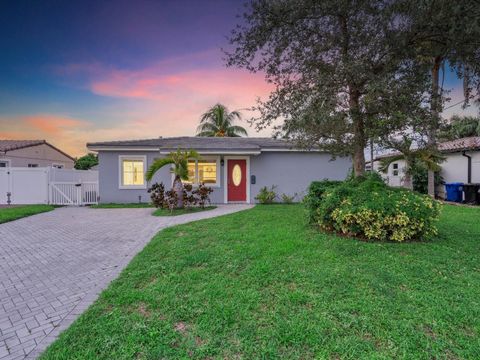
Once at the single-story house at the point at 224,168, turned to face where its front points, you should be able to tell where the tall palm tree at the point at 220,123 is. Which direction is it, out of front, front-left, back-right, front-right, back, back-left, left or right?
back

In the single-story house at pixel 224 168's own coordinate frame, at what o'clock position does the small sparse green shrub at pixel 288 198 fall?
The small sparse green shrub is roughly at 9 o'clock from the single-story house.

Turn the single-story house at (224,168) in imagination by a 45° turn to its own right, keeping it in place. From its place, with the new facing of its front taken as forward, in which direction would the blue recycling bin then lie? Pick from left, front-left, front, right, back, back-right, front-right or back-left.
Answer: back-left

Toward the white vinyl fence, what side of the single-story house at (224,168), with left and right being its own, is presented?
right

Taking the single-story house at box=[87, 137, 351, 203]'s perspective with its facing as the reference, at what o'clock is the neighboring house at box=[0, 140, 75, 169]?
The neighboring house is roughly at 4 o'clock from the single-story house.

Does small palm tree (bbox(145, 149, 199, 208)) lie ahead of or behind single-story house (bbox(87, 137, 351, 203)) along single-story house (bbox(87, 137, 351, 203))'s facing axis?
ahead

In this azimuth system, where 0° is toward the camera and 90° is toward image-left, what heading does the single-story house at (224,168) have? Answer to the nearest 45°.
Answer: approximately 0°

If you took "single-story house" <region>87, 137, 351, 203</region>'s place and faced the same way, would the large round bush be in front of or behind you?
in front

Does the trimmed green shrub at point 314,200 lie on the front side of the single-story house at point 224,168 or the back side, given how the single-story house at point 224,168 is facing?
on the front side

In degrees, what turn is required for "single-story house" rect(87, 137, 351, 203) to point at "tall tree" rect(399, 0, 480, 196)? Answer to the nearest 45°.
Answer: approximately 45° to its left

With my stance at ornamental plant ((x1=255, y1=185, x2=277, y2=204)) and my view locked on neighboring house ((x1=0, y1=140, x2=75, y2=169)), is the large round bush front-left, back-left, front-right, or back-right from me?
back-left

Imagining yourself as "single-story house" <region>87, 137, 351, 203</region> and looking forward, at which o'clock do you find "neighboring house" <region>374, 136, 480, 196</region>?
The neighboring house is roughly at 9 o'clock from the single-story house.
